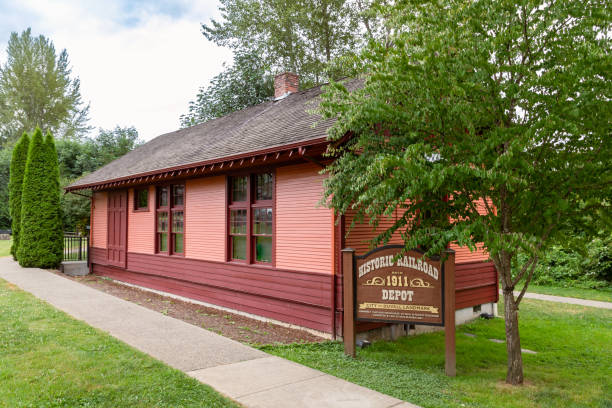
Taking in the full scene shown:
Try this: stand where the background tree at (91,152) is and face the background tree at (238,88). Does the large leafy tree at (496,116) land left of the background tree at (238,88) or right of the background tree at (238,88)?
right

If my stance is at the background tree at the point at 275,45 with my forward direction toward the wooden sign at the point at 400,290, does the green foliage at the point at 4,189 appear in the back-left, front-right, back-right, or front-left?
back-right

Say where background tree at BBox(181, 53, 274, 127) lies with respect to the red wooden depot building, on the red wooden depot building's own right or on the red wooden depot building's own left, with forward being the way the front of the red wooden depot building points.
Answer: on the red wooden depot building's own right

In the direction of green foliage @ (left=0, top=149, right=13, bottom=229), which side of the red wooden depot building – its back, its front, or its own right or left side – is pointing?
right

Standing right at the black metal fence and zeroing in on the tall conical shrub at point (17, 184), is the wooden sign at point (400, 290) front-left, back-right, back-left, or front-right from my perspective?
back-left

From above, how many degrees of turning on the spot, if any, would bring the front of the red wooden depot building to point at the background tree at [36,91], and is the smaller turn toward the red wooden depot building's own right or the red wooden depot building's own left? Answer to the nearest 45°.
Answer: approximately 90° to the red wooden depot building's own right

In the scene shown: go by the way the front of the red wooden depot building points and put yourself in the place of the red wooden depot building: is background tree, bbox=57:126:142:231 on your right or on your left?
on your right

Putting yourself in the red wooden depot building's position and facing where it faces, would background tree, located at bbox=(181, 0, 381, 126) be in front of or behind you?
behind

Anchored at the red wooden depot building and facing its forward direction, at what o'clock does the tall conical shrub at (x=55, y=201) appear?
The tall conical shrub is roughly at 3 o'clock from the red wooden depot building.
